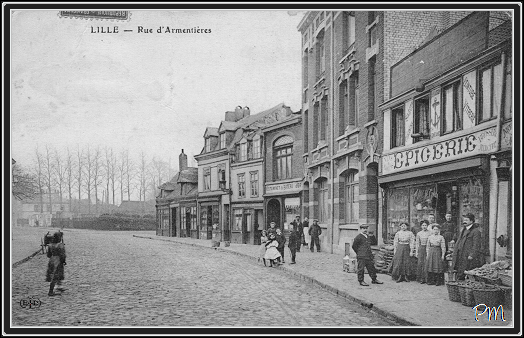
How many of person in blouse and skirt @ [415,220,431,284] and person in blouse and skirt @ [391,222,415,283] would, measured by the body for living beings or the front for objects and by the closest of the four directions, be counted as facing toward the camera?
2

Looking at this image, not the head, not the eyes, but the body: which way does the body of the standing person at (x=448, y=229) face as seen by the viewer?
toward the camera

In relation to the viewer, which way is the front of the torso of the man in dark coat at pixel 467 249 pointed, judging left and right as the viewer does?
facing the viewer and to the left of the viewer

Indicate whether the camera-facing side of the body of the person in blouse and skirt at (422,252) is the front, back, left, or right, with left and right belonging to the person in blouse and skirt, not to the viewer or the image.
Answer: front
